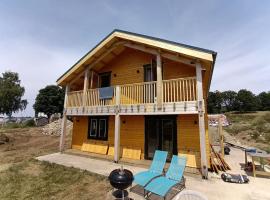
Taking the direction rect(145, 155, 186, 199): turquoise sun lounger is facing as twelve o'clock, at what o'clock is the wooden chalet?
The wooden chalet is roughly at 4 o'clock from the turquoise sun lounger.

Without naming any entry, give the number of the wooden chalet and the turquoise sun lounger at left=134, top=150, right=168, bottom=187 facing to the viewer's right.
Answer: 0

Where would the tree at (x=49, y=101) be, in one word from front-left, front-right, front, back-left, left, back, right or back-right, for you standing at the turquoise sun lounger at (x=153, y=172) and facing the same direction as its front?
right

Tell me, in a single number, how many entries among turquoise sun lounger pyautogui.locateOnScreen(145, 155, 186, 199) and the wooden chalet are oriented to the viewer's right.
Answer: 0

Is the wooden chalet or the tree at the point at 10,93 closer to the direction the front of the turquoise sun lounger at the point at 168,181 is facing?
the tree

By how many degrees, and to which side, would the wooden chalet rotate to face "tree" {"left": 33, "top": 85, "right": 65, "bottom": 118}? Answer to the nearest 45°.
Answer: approximately 90° to its right

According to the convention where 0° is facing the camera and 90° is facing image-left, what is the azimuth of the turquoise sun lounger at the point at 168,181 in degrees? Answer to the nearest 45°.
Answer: approximately 45°

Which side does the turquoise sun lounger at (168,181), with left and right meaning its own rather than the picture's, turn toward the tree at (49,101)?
right

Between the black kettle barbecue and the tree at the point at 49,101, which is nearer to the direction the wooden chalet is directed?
the black kettle barbecue

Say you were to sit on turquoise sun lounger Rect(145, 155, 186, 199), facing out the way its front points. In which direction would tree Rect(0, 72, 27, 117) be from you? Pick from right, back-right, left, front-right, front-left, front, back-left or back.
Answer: right

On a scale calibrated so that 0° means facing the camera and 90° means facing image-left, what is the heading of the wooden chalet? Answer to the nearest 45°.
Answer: approximately 45°

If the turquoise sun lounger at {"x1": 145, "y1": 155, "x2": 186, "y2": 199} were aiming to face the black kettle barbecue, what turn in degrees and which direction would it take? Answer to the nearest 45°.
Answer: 0° — it already faces it

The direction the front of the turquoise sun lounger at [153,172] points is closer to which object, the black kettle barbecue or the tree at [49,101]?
the black kettle barbecue

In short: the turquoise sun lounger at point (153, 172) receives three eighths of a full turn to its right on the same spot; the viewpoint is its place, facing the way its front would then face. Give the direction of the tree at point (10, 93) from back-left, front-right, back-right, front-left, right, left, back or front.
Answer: front-left
